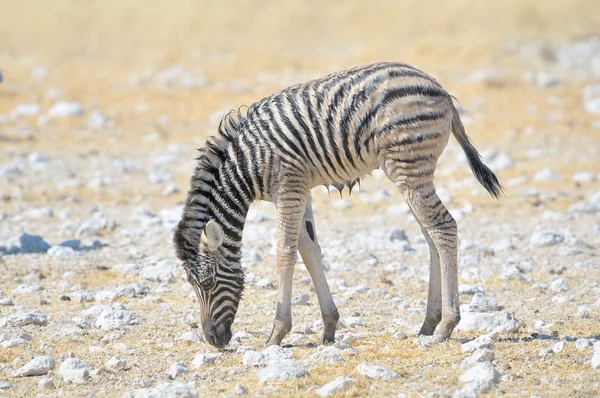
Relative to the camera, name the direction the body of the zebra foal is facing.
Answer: to the viewer's left

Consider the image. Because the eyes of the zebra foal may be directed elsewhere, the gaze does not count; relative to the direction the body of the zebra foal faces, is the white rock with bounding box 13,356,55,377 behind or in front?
in front

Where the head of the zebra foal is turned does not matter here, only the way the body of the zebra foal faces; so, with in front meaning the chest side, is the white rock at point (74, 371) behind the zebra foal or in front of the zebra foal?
in front

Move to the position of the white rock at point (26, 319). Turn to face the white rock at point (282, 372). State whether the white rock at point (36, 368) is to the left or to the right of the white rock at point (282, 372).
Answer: right

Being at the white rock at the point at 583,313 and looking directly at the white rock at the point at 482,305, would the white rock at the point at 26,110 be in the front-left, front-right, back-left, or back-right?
front-right

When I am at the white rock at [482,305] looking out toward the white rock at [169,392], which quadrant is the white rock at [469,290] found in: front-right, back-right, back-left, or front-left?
back-right

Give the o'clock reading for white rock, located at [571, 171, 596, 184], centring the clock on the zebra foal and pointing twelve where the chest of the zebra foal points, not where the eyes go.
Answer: The white rock is roughly at 4 o'clock from the zebra foal.

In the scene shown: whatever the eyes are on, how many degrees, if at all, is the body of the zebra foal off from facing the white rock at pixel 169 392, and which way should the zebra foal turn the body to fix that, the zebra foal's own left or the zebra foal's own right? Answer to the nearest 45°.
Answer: approximately 45° to the zebra foal's own left

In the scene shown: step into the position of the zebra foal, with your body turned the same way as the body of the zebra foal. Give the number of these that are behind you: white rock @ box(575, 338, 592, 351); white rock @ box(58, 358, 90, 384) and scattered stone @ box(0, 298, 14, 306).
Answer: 1
